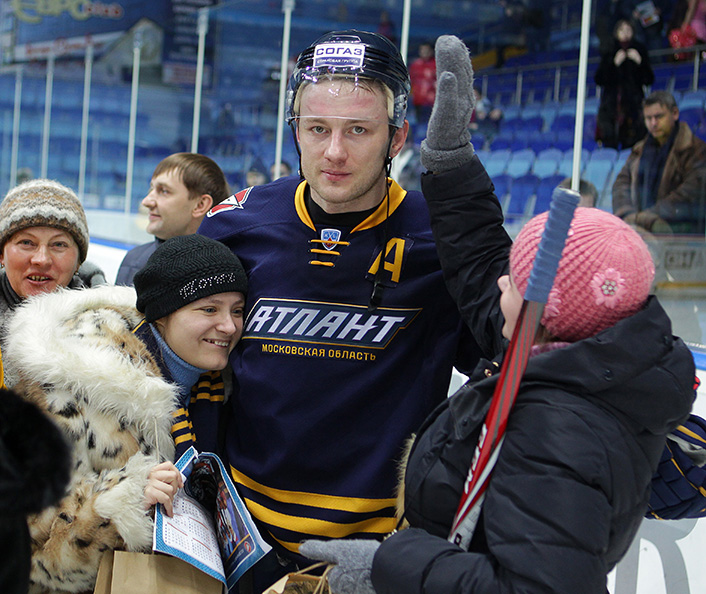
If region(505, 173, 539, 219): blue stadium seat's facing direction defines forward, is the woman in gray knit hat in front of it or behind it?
in front

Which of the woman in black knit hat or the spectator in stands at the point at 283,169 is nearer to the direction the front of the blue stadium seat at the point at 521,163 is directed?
the woman in black knit hat

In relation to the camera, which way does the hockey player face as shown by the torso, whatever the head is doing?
toward the camera

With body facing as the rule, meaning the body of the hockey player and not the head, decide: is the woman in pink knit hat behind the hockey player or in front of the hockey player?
in front

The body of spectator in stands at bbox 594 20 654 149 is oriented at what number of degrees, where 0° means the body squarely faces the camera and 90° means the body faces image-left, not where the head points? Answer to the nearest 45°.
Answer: approximately 0°

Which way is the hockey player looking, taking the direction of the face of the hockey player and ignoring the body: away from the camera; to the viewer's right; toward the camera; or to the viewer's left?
toward the camera

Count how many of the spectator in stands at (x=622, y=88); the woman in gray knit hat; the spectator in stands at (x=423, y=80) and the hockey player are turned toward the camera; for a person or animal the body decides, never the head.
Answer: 4

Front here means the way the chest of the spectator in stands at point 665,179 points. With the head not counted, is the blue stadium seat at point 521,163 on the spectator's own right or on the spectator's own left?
on the spectator's own right
